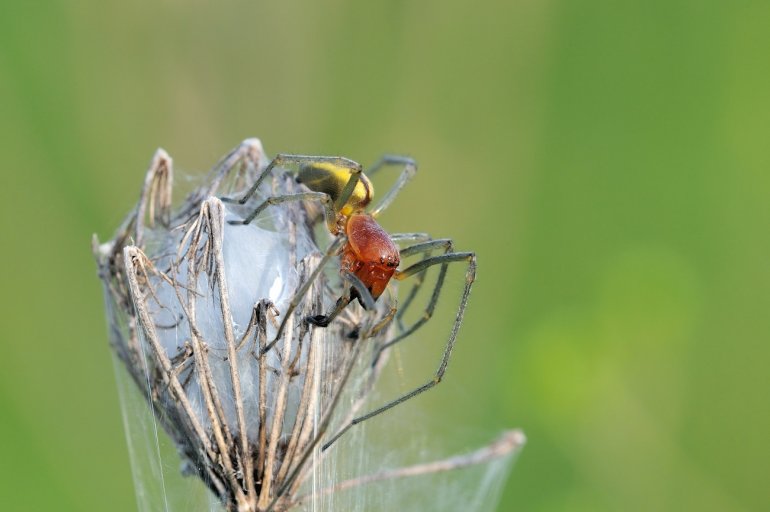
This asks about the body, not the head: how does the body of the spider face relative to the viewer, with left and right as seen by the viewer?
facing the viewer and to the right of the viewer
